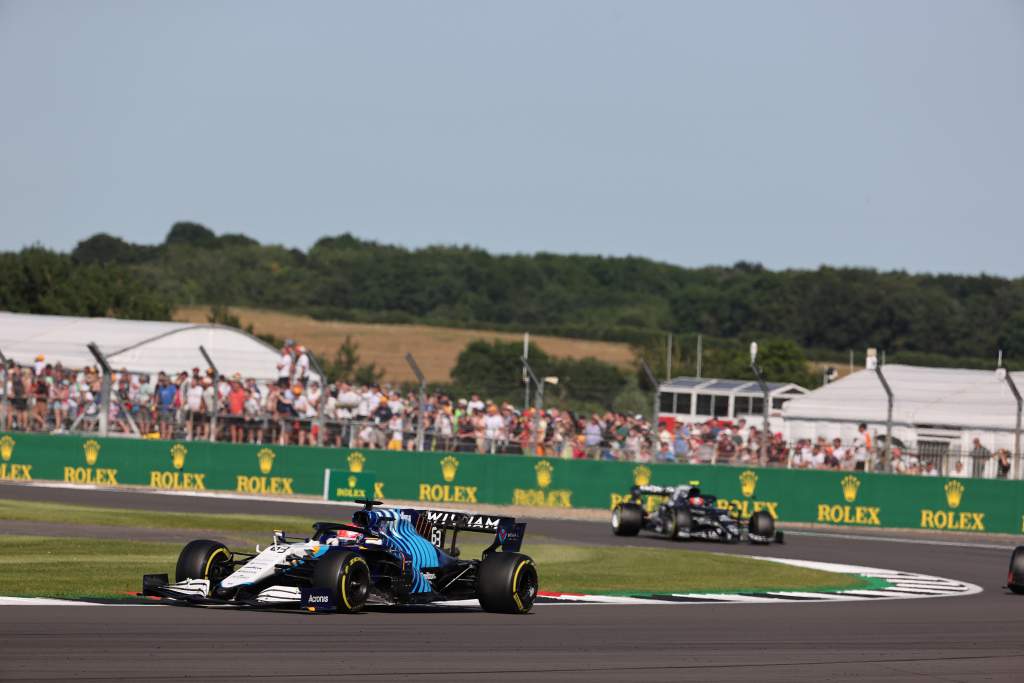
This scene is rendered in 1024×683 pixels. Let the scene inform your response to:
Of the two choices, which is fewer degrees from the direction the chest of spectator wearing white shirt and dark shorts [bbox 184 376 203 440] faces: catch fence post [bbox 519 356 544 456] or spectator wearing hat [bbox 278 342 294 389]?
the catch fence post

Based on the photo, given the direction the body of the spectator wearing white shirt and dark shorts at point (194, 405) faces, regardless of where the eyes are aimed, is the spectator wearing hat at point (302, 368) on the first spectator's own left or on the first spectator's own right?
on the first spectator's own left

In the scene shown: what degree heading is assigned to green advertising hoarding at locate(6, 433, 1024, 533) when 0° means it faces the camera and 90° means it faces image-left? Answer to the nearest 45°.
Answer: approximately 0°
